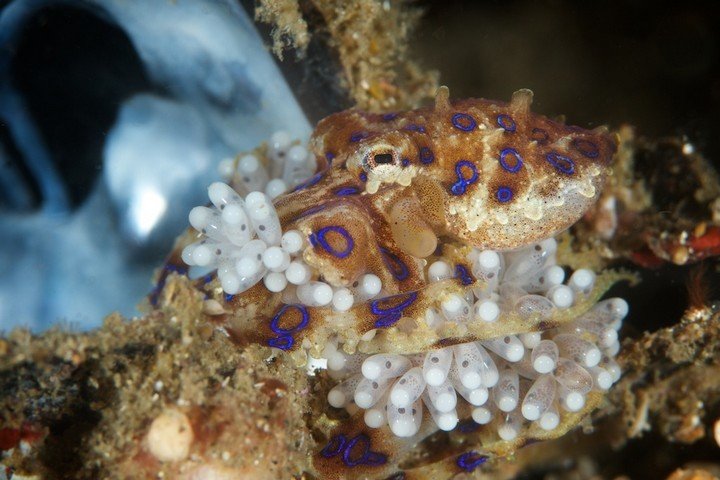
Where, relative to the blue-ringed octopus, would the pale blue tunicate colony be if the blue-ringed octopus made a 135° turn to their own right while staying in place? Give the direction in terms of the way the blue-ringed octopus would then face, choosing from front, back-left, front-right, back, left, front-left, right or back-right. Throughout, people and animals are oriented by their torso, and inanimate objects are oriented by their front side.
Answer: left

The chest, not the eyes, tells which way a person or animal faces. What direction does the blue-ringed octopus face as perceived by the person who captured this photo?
facing to the left of the viewer
